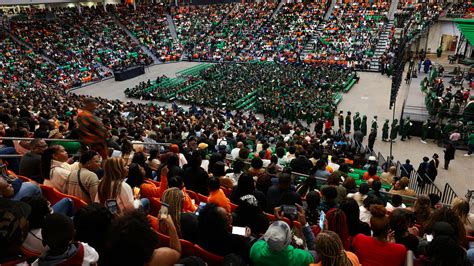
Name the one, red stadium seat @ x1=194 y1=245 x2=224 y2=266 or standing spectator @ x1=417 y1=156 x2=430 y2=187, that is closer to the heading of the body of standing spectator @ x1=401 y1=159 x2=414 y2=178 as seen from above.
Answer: the standing spectator

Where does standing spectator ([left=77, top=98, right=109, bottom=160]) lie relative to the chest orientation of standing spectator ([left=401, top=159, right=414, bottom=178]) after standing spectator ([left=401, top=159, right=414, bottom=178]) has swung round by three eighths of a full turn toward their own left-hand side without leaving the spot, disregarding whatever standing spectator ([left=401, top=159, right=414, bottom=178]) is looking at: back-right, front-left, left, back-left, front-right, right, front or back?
front

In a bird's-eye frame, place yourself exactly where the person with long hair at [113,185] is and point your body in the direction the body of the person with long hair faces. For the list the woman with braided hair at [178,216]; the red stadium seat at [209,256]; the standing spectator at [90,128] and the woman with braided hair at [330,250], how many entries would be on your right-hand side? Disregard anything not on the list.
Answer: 3

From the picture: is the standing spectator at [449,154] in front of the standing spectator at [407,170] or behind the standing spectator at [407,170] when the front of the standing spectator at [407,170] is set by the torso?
in front

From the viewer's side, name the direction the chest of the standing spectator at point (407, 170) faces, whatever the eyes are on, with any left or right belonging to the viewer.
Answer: facing away from the viewer

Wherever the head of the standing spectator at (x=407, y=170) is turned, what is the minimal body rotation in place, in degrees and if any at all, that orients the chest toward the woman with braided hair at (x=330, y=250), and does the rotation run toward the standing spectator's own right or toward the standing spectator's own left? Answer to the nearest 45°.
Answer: approximately 180°

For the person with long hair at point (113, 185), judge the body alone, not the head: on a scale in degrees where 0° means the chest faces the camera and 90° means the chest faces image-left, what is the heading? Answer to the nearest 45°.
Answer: approximately 225°

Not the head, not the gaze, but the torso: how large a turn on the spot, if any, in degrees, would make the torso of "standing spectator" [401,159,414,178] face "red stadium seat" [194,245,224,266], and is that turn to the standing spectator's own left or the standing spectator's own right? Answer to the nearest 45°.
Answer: approximately 180°

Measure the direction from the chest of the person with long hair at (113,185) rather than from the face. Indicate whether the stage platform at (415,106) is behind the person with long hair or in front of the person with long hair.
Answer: in front

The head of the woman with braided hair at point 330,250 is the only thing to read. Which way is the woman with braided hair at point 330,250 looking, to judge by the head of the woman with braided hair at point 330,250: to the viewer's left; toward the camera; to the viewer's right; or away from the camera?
away from the camera

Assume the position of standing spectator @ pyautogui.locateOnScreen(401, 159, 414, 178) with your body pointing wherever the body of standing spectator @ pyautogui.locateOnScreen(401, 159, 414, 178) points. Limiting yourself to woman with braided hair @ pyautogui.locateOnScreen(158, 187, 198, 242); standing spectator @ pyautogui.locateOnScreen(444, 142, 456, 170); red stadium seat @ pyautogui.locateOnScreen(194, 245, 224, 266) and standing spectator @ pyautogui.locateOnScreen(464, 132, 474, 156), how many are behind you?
2
